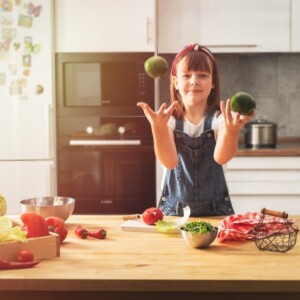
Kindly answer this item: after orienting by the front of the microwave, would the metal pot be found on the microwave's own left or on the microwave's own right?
on the microwave's own left

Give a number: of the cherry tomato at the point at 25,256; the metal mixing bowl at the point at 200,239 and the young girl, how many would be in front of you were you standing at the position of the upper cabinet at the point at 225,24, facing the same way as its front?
3

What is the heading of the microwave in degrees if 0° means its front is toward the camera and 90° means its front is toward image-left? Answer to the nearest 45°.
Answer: approximately 0°

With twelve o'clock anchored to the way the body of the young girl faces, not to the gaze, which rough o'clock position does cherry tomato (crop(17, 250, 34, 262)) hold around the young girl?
The cherry tomato is roughly at 1 o'clock from the young girl.

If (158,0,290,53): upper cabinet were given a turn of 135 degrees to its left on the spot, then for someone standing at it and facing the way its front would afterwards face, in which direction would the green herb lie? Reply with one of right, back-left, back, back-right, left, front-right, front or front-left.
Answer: back-right

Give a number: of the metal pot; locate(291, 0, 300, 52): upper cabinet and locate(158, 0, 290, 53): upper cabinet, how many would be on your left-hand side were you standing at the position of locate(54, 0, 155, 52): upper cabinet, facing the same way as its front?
3

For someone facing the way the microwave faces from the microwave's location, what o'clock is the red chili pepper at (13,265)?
The red chili pepper is roughly at 12 o'clock from the microwave.

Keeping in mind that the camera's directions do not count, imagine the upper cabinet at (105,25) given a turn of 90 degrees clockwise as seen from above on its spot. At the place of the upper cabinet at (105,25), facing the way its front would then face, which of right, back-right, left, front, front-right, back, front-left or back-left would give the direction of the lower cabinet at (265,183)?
back

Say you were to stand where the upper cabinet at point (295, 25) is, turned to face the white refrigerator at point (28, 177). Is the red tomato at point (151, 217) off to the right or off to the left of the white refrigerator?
left
